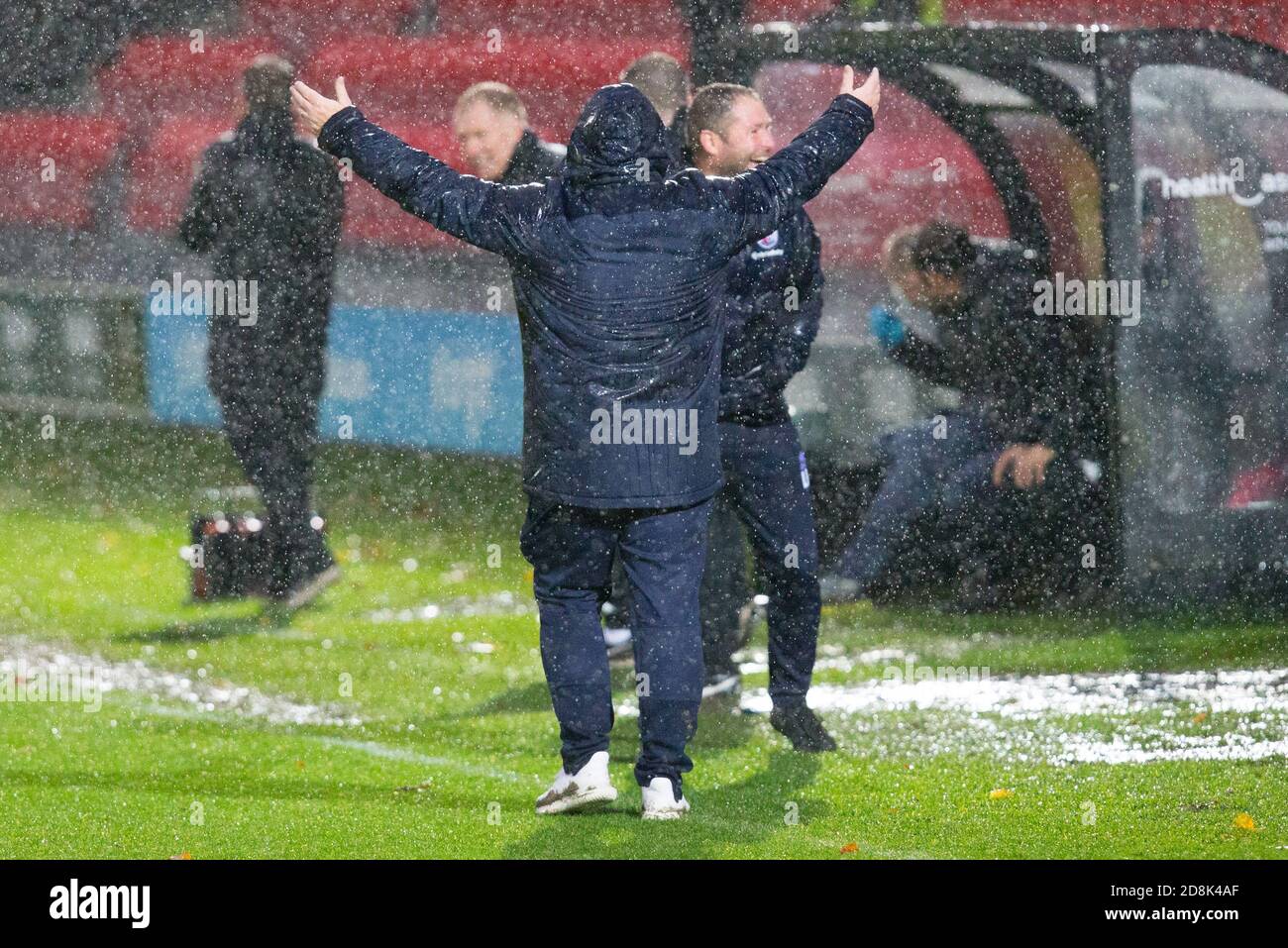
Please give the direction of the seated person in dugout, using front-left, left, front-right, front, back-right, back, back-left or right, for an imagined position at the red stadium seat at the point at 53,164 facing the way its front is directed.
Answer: front-left

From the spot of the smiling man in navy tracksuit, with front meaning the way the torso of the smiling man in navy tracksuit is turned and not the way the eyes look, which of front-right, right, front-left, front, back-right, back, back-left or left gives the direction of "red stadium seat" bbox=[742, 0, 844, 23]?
back-left

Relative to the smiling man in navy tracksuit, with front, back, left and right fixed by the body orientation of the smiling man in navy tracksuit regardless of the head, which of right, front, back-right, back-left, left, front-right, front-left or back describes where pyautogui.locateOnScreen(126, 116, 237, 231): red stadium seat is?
back

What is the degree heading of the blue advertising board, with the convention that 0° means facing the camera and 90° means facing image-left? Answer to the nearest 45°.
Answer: approximately 0°

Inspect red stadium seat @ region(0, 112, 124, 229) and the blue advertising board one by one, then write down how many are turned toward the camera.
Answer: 2

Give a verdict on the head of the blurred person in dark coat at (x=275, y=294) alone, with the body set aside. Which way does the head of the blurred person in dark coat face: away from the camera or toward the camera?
away from the camera
